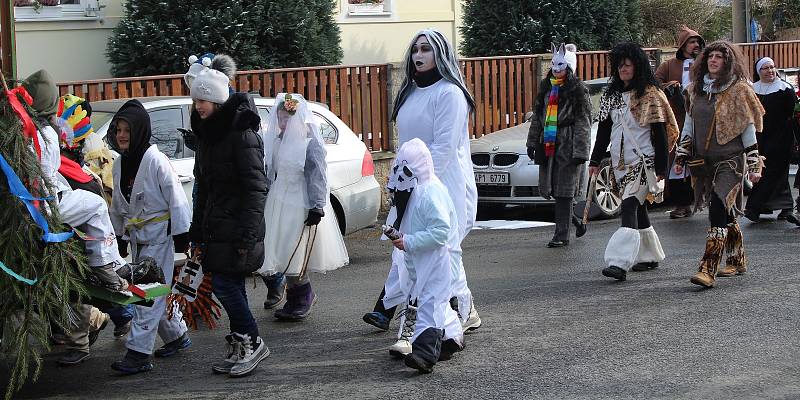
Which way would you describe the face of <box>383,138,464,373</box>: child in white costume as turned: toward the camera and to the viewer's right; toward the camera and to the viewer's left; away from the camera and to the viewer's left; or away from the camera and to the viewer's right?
toward the camera and to the viewer's left

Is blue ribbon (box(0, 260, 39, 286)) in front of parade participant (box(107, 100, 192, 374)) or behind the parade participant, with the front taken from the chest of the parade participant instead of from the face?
in front

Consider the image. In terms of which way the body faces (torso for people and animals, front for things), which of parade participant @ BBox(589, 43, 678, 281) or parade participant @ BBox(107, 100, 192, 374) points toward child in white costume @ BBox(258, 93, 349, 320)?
parade participant @ BBox(589, 43, 678, 281)

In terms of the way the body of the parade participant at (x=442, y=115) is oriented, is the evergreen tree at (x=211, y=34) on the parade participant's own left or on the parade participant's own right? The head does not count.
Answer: on the parade participant's own right

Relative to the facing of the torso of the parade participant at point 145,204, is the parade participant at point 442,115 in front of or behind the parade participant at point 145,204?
behind

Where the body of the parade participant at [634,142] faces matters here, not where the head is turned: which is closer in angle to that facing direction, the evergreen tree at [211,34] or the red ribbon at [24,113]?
the red ribbon

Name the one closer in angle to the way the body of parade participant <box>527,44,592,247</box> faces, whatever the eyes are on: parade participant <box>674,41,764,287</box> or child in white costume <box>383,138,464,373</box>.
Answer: the child in white costume

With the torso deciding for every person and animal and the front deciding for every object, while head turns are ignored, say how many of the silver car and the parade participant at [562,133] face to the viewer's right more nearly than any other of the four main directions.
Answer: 0

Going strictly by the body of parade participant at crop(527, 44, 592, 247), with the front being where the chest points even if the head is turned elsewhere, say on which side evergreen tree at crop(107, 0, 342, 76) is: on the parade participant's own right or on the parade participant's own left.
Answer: on the parade participant's own right
